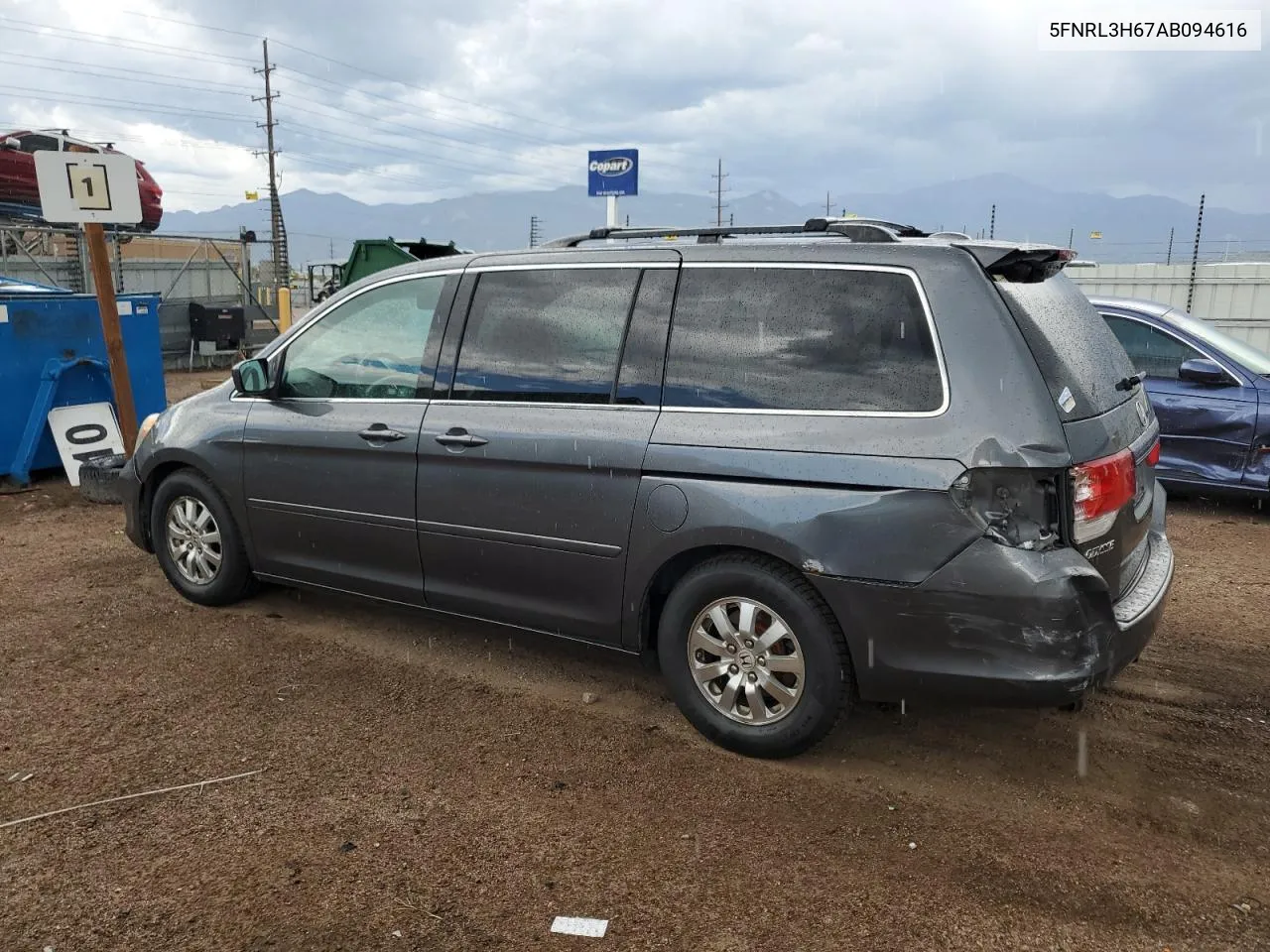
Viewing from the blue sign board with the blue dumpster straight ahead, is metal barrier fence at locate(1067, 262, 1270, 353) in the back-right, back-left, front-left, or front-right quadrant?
front-left

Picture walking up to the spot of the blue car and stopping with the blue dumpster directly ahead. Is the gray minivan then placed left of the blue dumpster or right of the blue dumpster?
left

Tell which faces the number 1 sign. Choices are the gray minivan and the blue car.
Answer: the gray minivan

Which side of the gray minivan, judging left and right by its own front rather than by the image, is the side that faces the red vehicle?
front

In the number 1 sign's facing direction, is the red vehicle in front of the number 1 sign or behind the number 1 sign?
behind

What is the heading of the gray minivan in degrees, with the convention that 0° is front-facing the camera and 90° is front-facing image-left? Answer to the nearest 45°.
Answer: approximately 135°

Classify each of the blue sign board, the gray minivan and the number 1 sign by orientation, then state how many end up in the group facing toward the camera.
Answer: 2

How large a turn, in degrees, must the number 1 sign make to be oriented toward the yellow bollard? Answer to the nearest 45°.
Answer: approximately 180°

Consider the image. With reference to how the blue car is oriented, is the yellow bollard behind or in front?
behind

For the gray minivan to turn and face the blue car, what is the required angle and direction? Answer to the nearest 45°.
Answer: approximately 90° to its right

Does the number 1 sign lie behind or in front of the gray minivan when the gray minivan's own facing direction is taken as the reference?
in front

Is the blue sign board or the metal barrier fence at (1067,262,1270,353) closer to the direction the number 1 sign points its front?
the metal barrier fence

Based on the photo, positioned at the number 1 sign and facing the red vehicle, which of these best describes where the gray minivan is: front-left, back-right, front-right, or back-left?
back-right
